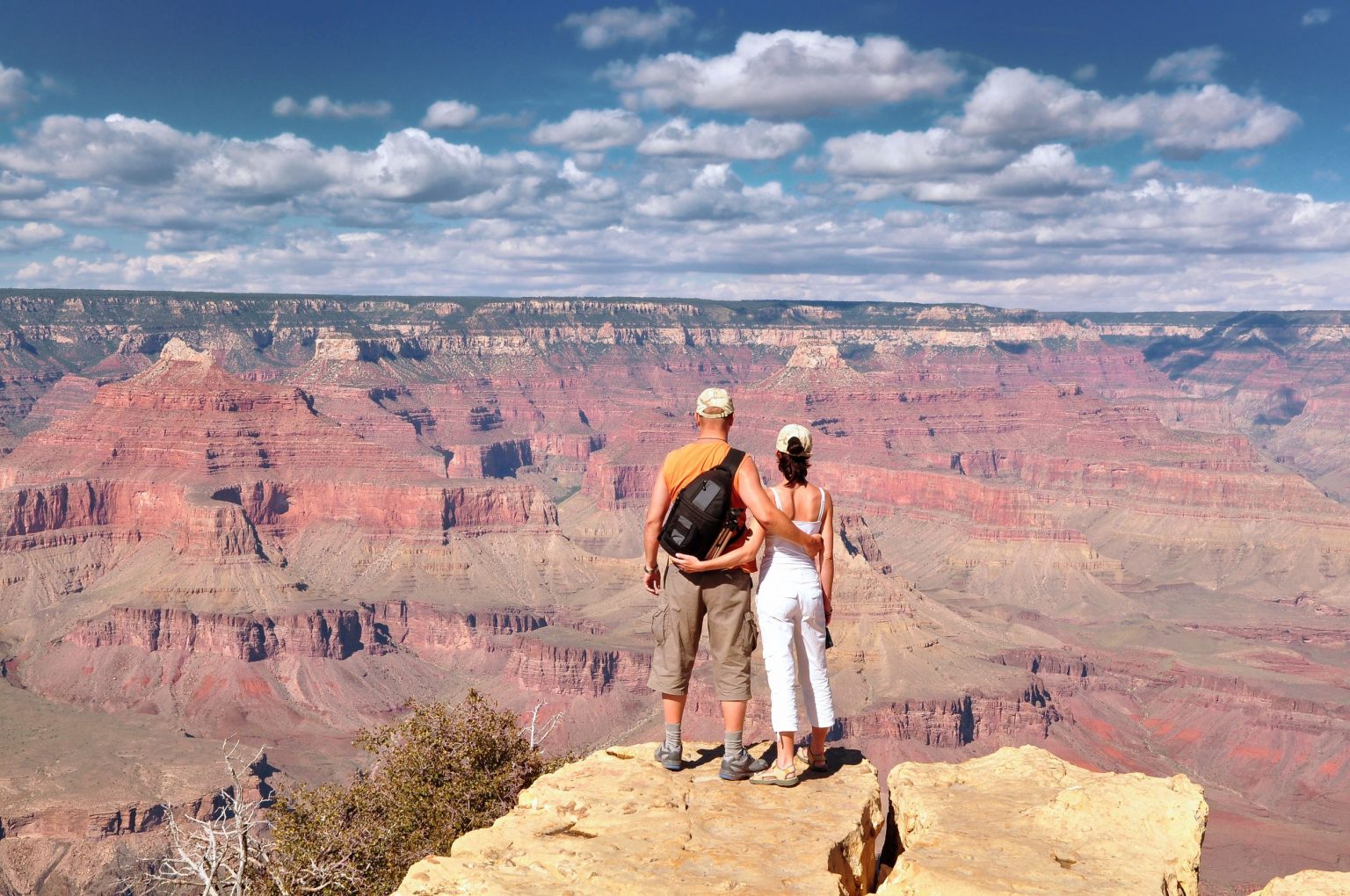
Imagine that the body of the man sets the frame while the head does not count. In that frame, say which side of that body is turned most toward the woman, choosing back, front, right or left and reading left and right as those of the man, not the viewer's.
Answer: right

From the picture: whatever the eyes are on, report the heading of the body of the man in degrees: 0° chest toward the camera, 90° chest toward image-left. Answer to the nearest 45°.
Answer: approximately 180°

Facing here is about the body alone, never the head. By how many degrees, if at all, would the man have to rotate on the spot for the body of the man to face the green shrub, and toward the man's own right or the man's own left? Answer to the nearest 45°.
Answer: approximately 45° to the man's own left

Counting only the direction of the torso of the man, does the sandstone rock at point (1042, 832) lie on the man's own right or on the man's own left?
on the man's own right

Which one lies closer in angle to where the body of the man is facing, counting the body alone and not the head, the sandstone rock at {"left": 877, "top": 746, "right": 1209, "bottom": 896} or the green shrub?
the green shrub
